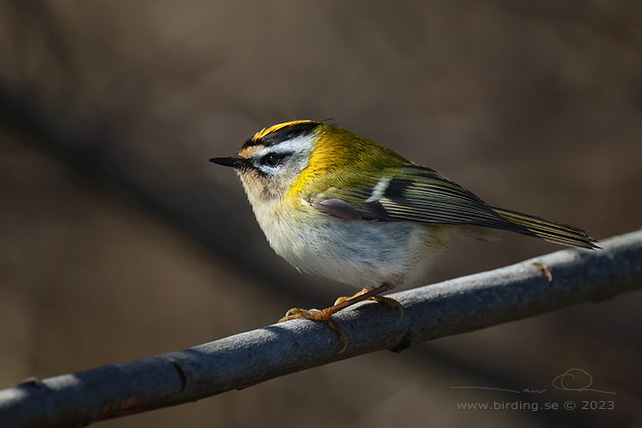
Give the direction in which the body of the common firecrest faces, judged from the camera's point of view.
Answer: to the viewer's left
